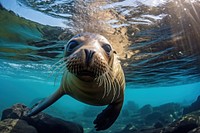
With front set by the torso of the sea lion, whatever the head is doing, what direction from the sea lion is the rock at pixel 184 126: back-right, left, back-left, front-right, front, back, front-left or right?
back-left

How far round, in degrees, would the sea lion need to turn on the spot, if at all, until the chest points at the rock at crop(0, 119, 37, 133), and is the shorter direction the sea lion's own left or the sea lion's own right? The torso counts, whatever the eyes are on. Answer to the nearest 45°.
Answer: approximately 135° to the sea lion's own right

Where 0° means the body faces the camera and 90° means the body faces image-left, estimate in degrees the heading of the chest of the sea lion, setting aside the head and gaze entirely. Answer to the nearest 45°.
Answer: approximately 0°
